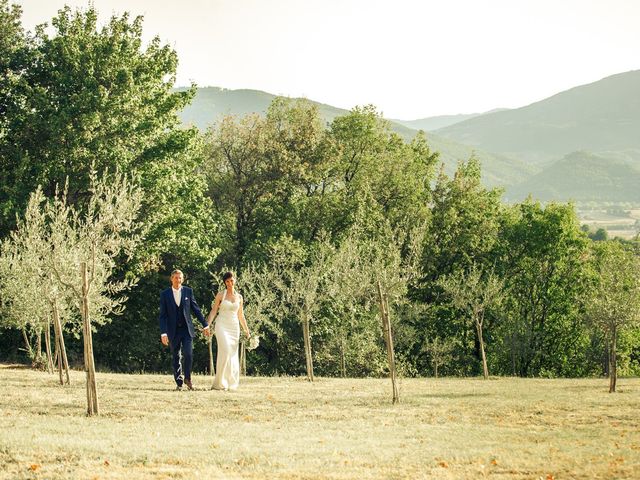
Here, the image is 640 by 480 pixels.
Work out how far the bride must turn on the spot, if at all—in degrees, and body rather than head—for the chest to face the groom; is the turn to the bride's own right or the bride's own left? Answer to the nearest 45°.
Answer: approximately 45° to the bride's own right

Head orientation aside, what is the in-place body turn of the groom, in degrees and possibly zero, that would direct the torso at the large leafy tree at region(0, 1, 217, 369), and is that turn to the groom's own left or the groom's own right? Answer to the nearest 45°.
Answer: approximately 180°

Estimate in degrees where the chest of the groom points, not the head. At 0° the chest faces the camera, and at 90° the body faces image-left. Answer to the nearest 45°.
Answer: approximately 0°

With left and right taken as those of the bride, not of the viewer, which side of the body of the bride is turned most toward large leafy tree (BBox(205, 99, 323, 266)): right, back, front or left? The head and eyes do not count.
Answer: back

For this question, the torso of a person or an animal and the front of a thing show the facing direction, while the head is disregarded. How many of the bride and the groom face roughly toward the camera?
2

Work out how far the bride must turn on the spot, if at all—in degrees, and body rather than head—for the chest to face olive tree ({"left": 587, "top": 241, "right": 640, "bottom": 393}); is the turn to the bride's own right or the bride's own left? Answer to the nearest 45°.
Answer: approximately 135° to the bride's own left

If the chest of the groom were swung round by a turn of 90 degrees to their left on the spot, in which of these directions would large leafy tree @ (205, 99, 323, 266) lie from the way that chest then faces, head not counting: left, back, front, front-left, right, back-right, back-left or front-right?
left

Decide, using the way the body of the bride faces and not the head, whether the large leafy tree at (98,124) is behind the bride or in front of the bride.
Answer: behind
